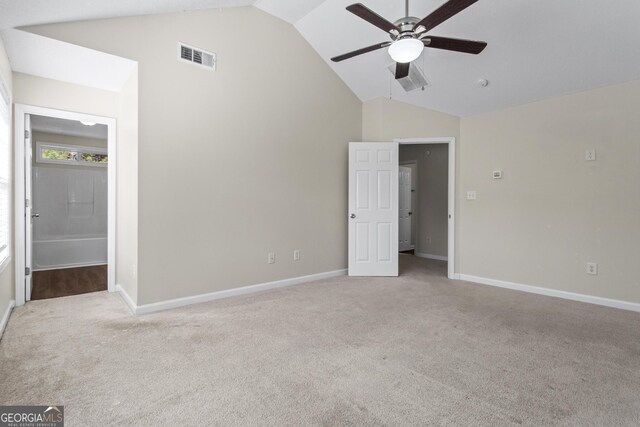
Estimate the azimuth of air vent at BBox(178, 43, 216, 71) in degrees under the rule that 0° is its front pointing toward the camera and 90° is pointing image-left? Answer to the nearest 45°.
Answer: approximately 315°

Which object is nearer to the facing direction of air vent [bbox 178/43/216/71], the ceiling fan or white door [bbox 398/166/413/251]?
the ceiling fan

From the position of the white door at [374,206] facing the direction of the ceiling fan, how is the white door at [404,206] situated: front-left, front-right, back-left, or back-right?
back-left

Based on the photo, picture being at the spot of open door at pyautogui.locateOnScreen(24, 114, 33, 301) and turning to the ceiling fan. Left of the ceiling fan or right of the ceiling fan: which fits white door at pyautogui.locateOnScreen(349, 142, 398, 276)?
left

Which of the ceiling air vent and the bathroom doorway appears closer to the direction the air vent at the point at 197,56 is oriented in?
the ceiling air vent

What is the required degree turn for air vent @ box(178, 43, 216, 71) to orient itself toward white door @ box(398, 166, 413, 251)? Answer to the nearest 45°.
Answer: approximately 90° to its left

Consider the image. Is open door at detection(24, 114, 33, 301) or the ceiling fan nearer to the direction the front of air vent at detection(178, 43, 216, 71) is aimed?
the ceiling fan
